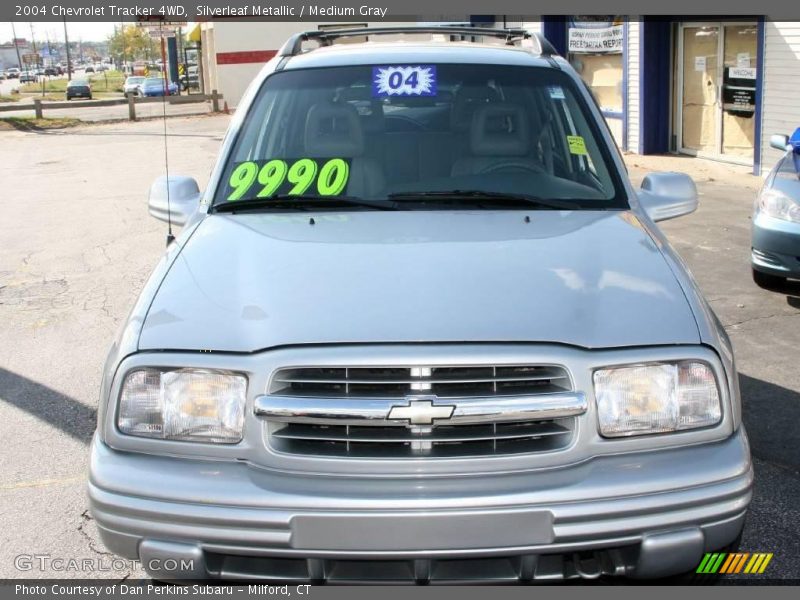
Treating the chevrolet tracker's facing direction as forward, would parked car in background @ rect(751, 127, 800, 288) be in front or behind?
behind

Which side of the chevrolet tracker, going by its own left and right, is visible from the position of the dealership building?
back

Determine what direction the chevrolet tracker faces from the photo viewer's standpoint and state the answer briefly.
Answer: facing the viewer
